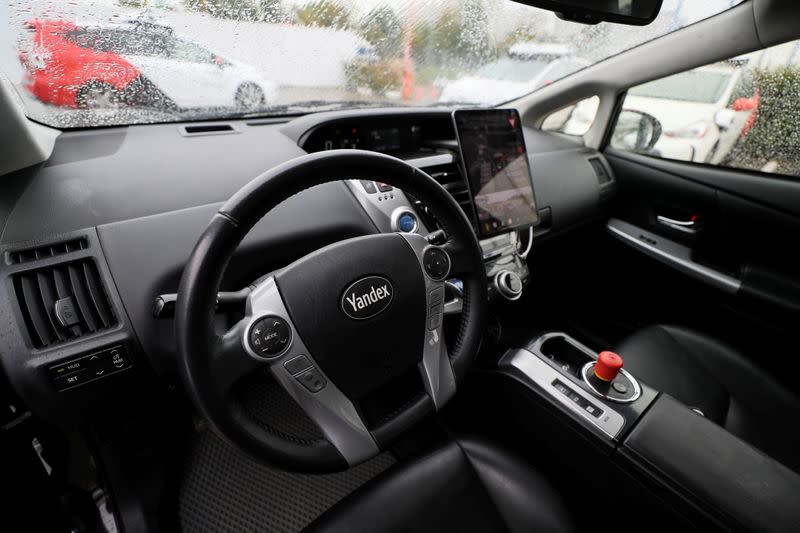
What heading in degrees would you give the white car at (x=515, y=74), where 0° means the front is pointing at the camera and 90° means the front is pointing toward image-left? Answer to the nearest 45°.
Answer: approximately 45°

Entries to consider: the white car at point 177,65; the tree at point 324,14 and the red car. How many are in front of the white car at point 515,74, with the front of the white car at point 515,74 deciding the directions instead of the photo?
3

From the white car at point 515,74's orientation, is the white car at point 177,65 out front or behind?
out front

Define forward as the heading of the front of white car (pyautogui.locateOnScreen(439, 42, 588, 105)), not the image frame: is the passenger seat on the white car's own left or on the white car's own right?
on the white car's own left

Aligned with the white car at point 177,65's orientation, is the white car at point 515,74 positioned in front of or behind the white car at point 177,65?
in front

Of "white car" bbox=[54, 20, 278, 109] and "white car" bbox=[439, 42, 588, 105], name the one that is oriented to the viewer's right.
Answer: "white car" bbox=[54, 20, 278, 109]

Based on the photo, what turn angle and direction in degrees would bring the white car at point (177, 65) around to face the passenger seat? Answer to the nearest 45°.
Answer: approximately 45° to its right
